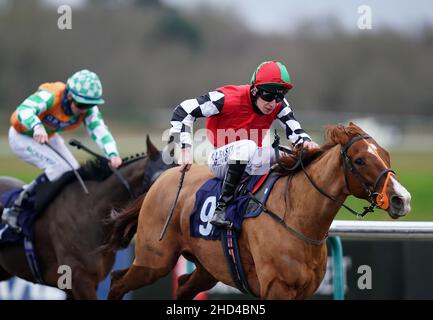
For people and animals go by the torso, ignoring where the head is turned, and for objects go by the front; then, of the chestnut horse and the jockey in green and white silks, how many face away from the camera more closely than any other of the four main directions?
0

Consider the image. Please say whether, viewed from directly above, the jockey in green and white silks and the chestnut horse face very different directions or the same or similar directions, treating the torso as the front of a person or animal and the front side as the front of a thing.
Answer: same or similar directions

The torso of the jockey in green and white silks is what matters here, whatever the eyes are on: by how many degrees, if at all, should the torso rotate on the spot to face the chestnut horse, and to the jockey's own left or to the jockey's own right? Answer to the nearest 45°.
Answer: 0° — they already face it

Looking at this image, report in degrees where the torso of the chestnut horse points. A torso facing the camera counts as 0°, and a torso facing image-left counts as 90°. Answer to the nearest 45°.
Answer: approximately 315°

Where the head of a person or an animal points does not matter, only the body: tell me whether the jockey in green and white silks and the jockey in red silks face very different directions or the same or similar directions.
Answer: same or similar directions

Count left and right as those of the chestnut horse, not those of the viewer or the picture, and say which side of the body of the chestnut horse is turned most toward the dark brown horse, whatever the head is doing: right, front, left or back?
back

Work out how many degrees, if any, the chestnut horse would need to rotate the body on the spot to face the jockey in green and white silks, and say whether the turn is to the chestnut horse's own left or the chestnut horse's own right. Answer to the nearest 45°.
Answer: approximately 180°

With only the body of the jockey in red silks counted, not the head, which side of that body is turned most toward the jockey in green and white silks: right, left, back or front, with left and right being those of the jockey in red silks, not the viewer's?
back

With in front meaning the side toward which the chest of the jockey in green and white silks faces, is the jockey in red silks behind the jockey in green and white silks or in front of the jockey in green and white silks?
in front

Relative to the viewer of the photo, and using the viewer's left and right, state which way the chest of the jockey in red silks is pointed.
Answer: facing the viewer and to the right of the viewer
